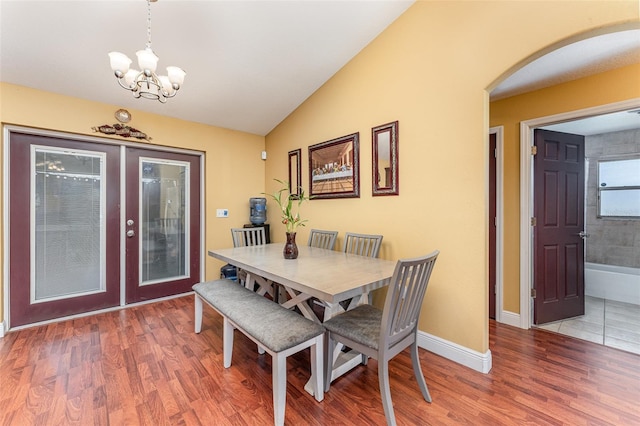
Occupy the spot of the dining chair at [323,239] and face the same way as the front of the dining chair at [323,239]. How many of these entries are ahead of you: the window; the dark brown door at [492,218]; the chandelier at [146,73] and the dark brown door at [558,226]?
1

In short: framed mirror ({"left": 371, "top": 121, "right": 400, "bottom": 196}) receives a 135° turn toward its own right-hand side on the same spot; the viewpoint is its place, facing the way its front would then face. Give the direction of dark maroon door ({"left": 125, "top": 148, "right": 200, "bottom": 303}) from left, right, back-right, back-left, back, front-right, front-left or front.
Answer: left

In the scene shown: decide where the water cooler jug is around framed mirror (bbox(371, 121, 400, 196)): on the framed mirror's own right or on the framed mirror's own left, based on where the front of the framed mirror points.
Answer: on the framed mirror's own right

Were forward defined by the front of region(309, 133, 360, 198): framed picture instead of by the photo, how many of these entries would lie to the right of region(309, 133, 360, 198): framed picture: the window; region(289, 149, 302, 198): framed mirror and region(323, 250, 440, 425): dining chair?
1

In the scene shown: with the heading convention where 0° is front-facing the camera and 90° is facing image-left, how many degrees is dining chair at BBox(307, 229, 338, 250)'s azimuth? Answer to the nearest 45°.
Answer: approximately 45°

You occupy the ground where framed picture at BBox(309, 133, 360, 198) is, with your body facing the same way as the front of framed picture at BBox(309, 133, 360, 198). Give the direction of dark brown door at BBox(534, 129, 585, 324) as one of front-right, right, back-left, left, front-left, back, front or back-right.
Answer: back-left

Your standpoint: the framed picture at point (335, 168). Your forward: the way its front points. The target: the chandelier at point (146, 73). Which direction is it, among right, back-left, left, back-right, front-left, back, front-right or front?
front

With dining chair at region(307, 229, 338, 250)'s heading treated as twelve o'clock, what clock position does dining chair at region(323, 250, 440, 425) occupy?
dining chair at region(323, 250, 440, 425) is roughly at 10 o'clock from dining chair at region(307, 229, 338, 250).

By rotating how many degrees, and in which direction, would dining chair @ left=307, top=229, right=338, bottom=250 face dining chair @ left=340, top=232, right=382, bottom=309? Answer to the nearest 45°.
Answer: approximately 90° to its left

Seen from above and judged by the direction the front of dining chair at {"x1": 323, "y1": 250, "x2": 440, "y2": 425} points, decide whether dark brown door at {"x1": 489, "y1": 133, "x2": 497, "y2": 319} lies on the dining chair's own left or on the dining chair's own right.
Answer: on the dining chair's own right
